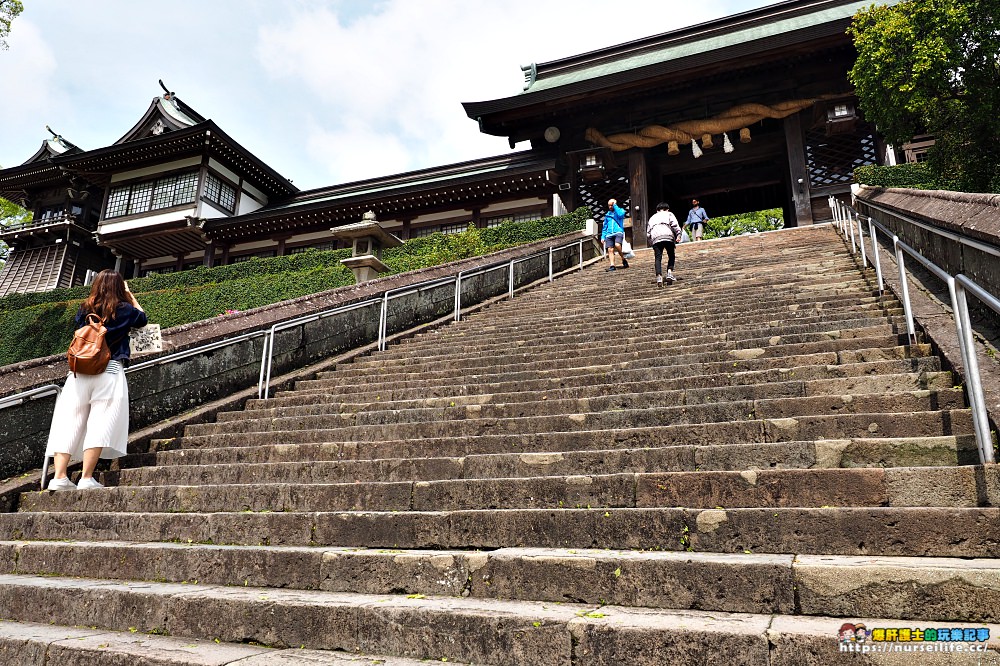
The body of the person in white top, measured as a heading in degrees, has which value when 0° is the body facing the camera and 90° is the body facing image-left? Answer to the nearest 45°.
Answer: approximately 180°

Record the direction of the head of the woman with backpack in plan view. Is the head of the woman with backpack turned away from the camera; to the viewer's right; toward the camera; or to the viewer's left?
away from the camera

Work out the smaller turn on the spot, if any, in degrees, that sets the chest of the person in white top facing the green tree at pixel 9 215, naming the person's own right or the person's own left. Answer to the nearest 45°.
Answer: approximately 90° to the person's own left

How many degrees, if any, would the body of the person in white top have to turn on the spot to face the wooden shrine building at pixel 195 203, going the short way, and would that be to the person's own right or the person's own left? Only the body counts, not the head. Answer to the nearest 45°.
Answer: approximately 45° to the person's own left

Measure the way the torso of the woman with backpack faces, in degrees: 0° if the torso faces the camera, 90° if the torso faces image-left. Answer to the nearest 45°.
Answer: approximately 225°

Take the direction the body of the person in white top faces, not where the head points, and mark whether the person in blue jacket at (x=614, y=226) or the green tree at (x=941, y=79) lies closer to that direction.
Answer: the person in blue jacket

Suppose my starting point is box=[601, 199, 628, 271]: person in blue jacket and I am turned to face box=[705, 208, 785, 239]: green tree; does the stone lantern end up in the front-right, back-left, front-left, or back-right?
back-left

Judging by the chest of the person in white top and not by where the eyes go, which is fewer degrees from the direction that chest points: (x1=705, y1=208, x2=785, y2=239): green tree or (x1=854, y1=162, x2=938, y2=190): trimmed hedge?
the green tree
